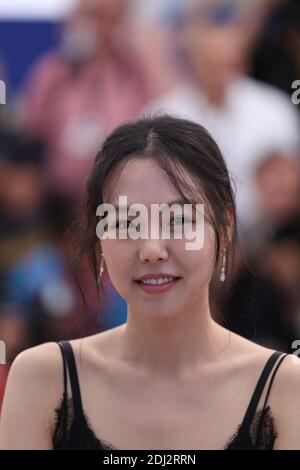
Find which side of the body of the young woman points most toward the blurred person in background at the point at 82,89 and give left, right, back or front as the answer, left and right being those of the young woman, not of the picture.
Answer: back

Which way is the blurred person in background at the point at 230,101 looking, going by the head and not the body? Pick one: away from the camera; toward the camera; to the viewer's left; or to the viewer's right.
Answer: toward the camera

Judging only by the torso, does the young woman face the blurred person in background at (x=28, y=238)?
no

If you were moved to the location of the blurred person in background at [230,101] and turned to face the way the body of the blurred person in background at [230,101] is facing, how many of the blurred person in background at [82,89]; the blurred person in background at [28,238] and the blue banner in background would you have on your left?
0

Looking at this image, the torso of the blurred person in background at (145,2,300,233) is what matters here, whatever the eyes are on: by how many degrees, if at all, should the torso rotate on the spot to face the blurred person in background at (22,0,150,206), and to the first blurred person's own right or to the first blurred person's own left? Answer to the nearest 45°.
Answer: approximately 90° to the first blurred person's own right

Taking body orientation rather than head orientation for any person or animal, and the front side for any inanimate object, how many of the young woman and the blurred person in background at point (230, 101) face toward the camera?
2

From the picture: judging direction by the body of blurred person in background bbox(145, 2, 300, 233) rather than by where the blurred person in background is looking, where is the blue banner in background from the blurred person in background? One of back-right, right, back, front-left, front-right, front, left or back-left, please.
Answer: right

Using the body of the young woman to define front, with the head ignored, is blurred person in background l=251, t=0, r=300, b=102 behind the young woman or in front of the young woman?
behind

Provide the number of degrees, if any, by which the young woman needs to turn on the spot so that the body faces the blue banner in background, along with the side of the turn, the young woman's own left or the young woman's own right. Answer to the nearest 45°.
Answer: approximately 180°

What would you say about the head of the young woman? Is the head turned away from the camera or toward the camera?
toward the camera

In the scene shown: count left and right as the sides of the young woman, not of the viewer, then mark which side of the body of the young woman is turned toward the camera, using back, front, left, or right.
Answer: front

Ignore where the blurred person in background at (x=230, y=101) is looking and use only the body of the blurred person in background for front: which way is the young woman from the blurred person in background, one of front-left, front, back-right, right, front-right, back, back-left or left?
front

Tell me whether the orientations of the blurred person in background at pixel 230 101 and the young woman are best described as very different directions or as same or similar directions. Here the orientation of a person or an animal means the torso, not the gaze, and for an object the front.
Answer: same or similar directions
